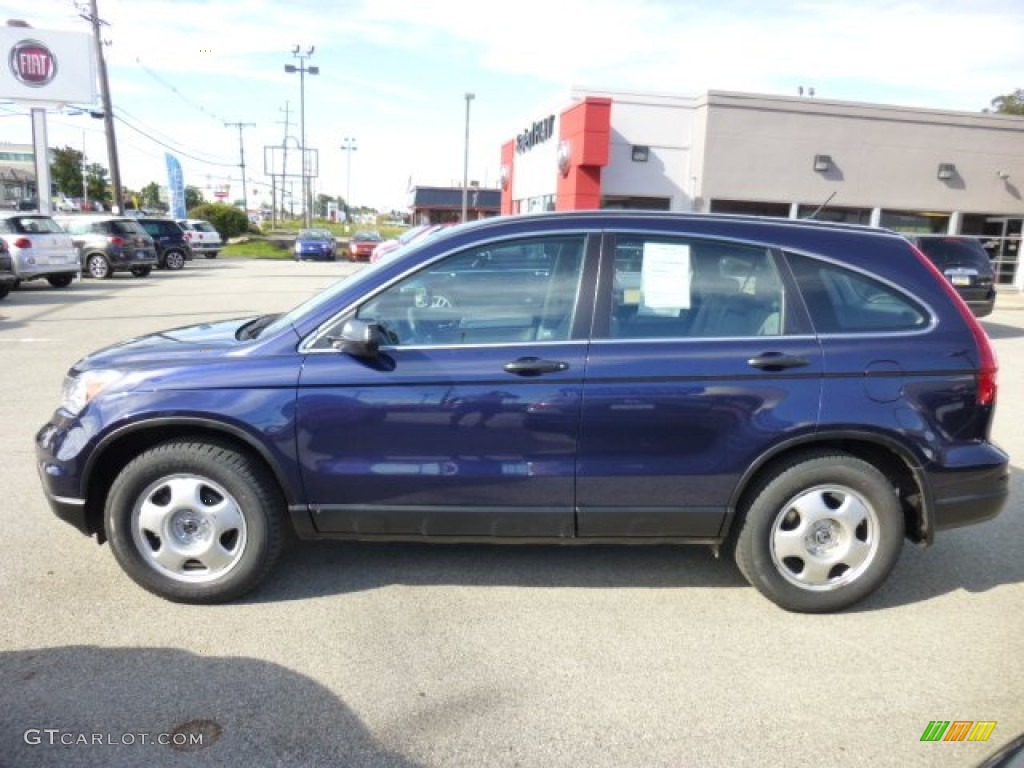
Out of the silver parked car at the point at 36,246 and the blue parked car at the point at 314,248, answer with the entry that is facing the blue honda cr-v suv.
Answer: the blue parked car

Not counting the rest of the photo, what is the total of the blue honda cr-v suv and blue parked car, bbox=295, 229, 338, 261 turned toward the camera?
1

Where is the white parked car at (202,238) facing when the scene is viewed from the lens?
facing away from the viewer and to the left of the viewer

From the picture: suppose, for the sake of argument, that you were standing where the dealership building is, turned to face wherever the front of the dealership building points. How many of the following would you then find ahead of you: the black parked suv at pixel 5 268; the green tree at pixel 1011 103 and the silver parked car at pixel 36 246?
2

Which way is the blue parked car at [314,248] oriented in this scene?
toward the camera

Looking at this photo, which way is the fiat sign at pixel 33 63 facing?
toward the camera

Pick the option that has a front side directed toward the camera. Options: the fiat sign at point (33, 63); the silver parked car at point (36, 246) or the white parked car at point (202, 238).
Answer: the fiat sign

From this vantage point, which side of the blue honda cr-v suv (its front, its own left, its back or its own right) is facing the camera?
left

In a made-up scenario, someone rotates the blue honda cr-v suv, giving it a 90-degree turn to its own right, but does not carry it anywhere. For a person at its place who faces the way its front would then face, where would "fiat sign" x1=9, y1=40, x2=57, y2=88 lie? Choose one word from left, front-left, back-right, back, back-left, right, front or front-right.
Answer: front-left

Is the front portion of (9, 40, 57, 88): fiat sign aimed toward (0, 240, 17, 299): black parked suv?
yes

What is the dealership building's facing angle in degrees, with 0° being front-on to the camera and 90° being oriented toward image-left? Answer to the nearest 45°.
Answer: approximately 45°

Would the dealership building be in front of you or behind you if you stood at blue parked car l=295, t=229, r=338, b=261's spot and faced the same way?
in front

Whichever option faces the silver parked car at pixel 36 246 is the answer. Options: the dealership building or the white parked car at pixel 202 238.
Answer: the dealership building

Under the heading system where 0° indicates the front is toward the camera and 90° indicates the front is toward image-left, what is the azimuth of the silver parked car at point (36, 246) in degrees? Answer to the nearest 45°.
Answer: approximately 135°

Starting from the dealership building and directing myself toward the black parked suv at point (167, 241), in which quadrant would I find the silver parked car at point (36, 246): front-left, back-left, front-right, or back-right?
front-left

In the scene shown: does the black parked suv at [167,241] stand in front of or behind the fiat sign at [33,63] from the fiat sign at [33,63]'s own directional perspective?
in front
